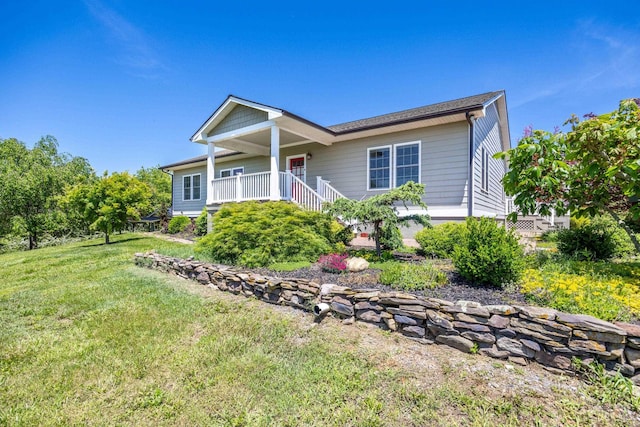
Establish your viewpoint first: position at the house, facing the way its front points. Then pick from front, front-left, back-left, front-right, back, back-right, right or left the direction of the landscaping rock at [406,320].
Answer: front-left

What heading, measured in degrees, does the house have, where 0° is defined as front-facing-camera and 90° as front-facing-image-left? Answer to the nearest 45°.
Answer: approximately 45°

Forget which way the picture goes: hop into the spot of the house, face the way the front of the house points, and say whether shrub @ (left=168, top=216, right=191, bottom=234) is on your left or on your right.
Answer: on your right

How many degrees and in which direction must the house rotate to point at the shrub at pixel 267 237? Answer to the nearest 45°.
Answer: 0° — it already faces it

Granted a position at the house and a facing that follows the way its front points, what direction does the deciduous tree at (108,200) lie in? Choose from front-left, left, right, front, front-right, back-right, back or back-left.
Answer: front-right

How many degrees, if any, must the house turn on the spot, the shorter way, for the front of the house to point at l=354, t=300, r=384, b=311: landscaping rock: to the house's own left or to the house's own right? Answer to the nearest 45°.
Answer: approximately 45° to the house's own left

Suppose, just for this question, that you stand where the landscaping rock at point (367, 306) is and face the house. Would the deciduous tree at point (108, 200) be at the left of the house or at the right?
left

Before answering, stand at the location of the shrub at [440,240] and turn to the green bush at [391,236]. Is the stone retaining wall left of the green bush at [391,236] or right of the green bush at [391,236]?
left

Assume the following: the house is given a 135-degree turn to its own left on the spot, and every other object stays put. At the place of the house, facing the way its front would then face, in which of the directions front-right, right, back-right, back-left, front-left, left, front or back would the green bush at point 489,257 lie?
right

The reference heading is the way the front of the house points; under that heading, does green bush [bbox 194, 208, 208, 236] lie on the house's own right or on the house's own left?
on the house's own right

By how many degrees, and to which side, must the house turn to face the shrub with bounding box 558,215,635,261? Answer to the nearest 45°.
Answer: approximately 90° to its left

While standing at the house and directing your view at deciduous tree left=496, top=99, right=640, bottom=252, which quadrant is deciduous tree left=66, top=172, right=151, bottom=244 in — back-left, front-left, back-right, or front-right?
back-right
